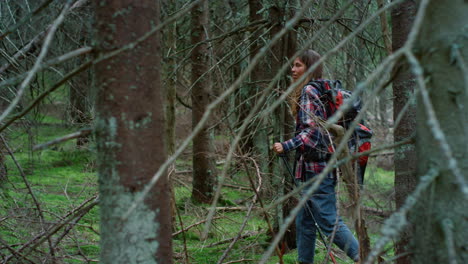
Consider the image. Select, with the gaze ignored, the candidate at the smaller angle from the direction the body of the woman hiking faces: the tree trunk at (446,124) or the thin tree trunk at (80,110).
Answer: the thin tree trunk

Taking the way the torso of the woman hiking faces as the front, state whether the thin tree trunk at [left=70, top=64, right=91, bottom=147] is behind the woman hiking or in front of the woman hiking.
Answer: in front

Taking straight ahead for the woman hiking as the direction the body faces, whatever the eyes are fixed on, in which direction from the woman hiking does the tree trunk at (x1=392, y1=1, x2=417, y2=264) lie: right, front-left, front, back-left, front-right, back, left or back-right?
back-left

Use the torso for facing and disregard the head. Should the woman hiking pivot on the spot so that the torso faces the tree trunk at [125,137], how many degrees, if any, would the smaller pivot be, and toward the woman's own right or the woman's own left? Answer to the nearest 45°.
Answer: approximately 90° to the woman's own left

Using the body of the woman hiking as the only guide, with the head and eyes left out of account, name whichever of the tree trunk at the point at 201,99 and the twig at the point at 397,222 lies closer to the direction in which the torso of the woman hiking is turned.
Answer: the tree trunk

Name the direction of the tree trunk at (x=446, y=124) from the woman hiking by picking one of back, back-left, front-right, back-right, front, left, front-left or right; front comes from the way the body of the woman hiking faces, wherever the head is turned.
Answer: left

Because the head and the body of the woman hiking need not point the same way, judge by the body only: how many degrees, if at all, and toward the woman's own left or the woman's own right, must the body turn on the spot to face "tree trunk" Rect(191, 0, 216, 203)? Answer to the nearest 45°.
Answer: approximately 45° to the woman's own right

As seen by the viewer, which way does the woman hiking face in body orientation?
to the viewer's left

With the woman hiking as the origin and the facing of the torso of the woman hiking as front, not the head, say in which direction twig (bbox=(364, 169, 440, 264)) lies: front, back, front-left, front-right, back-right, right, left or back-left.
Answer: left

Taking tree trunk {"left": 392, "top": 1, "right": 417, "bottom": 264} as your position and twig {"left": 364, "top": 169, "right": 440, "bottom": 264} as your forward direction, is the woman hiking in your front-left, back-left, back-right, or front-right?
back-right
